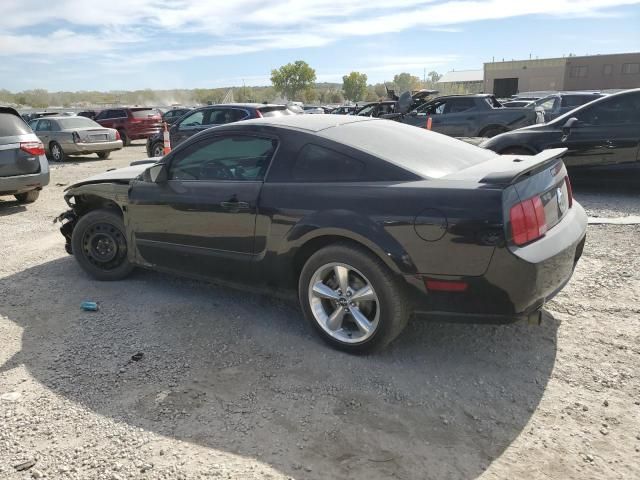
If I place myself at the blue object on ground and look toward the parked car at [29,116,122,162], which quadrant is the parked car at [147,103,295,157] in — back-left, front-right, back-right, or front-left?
front-right

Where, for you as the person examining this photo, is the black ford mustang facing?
facing away from the viewer and to the left of the viewer

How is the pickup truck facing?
to the viewer's left

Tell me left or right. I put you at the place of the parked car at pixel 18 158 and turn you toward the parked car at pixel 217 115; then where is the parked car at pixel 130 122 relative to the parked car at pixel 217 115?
left

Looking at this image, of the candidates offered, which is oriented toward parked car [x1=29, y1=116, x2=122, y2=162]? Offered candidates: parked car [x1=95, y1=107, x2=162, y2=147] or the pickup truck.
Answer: the pickup truck

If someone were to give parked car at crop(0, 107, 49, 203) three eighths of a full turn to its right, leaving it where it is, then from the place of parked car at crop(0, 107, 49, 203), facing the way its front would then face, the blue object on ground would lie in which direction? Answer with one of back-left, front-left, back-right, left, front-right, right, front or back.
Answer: front-right

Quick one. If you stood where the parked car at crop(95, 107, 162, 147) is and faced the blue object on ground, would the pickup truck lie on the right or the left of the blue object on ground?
left

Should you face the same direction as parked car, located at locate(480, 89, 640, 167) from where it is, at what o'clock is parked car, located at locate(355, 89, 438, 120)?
parked car, located at locate(355, 89, 438, 120) is roughly at 2 o'clock from parked car, located at locate(480, 89, 640, 167).

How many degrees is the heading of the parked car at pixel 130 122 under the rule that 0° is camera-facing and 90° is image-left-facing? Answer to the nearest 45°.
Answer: approximately 135°

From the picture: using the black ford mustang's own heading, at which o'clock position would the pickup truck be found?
The pickup truck is roughly at 2 o'clock from the black ford mustang.

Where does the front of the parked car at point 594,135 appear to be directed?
to the viewer's left

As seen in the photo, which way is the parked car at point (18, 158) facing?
away from the camera

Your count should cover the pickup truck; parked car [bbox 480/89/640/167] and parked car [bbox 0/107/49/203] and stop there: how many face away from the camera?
1

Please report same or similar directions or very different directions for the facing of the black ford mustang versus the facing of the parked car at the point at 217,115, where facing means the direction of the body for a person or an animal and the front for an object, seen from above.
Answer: same or similar directions

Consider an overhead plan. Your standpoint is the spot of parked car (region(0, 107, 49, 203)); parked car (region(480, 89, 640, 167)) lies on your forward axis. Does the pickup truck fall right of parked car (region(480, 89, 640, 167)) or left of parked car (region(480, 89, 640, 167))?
left

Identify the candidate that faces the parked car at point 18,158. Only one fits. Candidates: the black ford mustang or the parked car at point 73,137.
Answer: the black ford mustang

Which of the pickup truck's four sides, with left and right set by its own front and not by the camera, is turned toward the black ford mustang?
left
